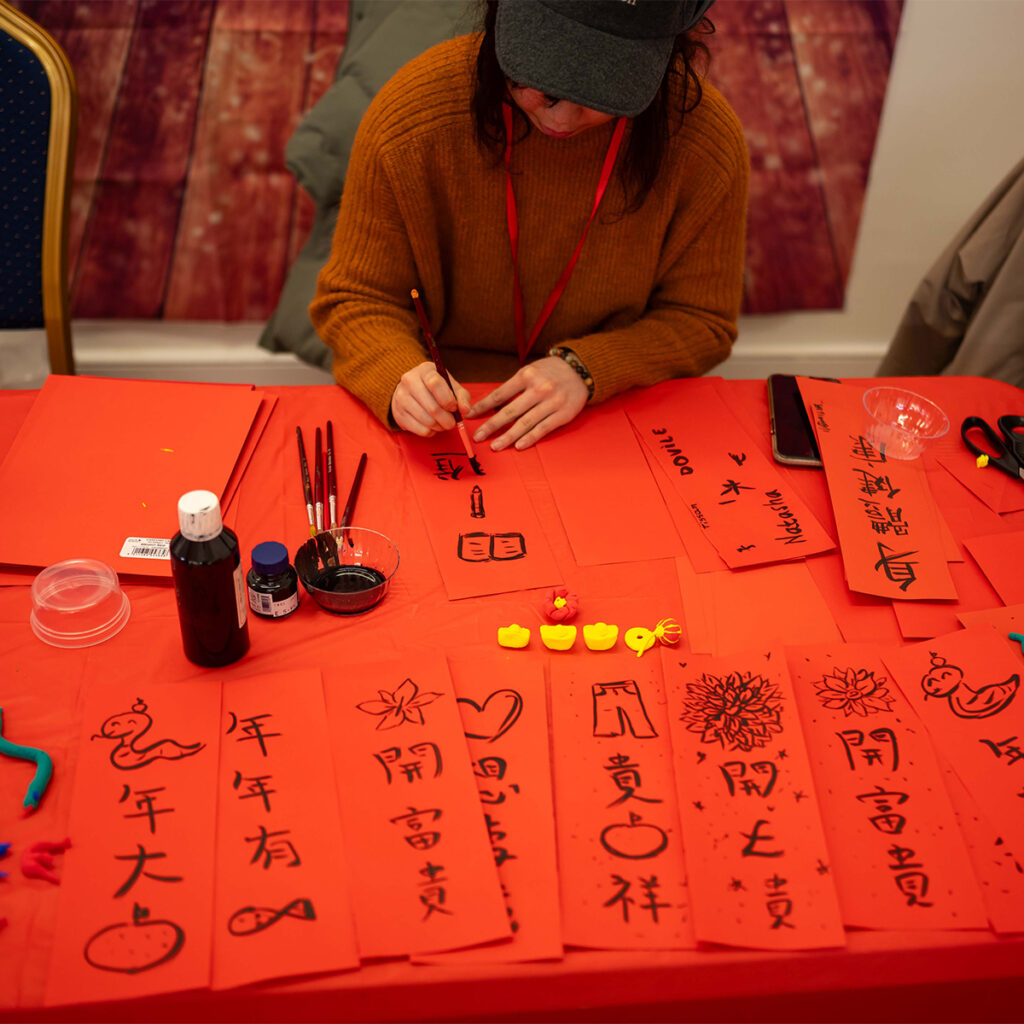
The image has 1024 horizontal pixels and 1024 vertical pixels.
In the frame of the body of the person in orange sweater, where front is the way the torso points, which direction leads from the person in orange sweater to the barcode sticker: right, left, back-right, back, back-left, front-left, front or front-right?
front-right

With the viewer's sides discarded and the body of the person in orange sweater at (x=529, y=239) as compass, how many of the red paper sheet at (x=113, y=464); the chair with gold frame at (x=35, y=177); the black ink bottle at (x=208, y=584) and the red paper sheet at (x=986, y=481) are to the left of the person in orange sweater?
1

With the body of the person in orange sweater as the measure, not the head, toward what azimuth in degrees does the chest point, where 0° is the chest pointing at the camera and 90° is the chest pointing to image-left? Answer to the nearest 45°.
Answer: approximately 0°
